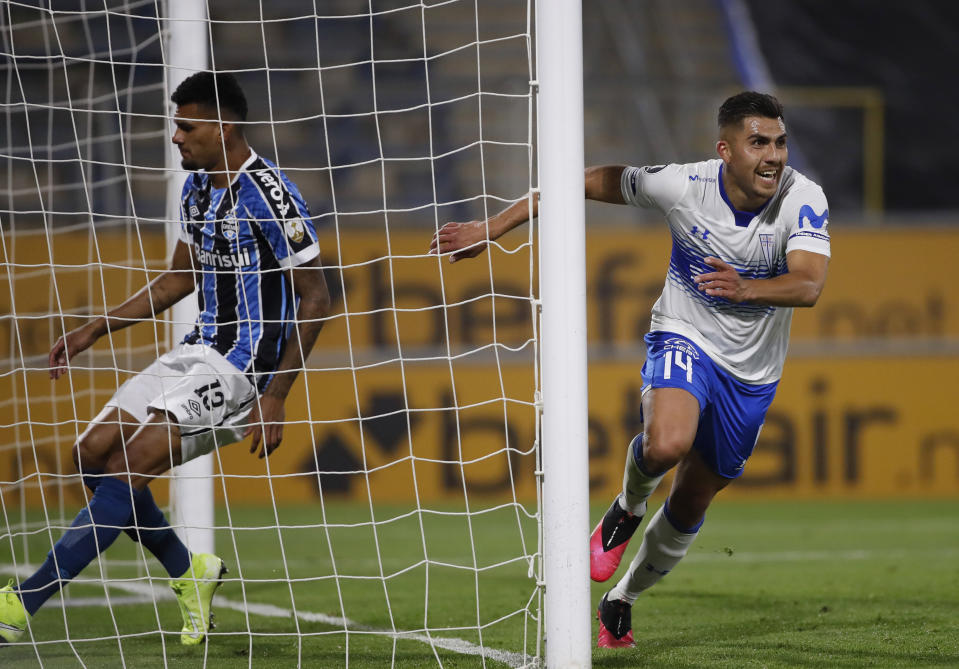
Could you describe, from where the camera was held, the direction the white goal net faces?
facing away from the viewer and to the right of the viewer

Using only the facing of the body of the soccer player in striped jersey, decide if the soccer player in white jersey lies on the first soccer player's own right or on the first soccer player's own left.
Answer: on the first soccer player's own left
